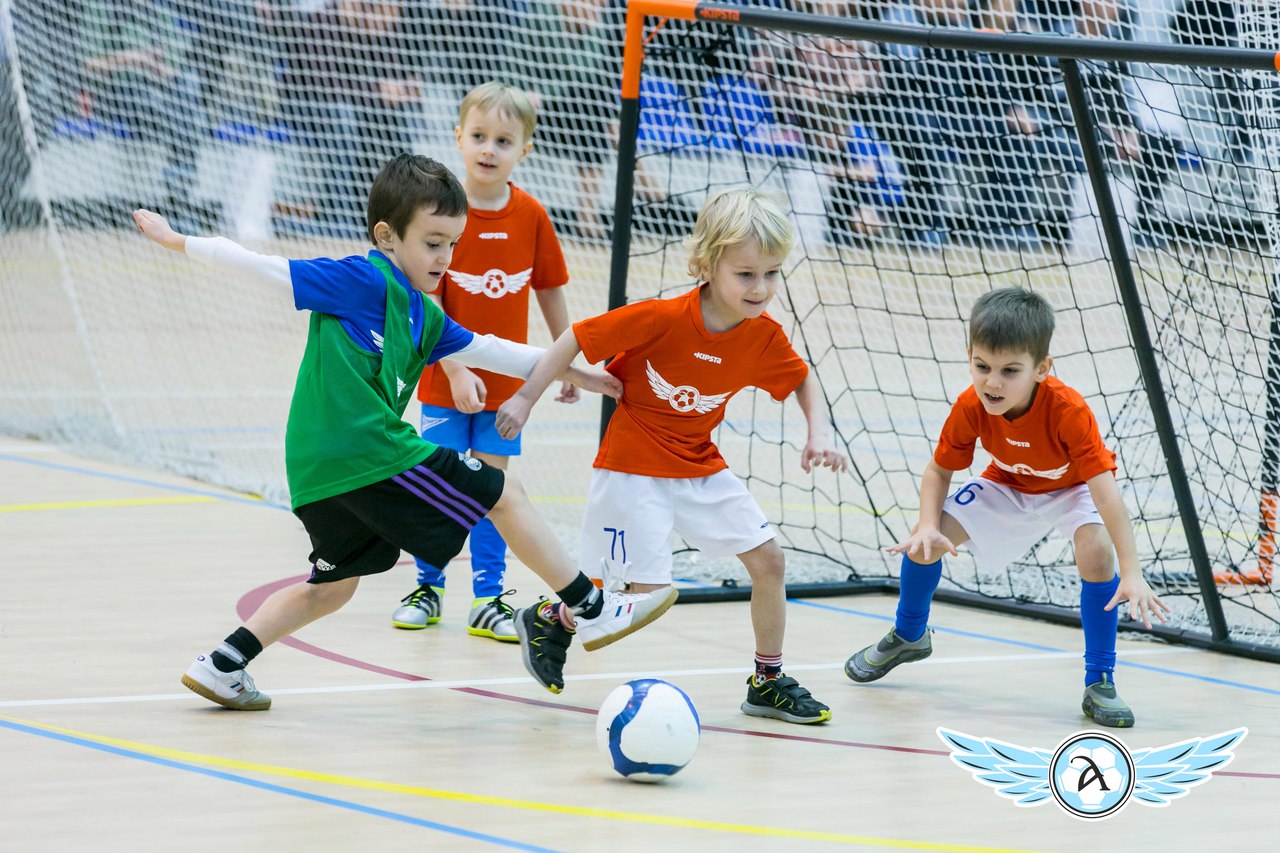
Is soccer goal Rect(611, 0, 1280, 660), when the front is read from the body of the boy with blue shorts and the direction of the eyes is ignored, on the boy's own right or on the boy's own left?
on the boy's own left

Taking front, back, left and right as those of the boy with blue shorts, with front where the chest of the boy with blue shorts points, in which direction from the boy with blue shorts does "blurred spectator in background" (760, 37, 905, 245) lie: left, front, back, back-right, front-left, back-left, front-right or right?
back-left

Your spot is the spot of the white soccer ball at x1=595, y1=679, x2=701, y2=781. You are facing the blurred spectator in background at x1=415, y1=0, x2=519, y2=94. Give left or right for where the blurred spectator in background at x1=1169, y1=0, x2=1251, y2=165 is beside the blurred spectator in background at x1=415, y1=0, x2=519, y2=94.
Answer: right

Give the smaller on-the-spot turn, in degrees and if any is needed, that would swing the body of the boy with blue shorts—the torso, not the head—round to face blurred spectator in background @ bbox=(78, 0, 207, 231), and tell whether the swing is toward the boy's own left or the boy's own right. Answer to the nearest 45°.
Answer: approximately 135° to the boy's own right

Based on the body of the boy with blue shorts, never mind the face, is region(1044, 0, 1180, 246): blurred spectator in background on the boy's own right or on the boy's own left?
on the boy's own left

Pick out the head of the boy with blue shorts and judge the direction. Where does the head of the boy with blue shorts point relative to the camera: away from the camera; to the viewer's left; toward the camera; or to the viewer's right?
toward the camera

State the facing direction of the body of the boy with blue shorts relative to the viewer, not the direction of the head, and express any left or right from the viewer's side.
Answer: facing the viewer

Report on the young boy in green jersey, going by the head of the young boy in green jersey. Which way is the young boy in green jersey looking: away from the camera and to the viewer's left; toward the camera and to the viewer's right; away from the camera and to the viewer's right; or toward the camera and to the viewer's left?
toward the camera and to the viewer's right

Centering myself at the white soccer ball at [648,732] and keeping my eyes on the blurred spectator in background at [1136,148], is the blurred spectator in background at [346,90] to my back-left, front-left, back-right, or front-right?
front-left

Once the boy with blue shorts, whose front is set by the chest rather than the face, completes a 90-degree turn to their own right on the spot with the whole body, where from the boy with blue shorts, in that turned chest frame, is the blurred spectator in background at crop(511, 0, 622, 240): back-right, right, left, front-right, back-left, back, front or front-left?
right

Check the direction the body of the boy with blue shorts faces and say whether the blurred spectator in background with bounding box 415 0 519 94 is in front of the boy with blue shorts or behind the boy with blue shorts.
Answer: behind

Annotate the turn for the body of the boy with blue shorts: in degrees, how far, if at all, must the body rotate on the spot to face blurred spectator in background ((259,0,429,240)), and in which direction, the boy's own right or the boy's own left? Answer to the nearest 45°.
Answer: approximately 180°
